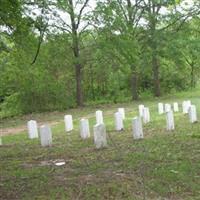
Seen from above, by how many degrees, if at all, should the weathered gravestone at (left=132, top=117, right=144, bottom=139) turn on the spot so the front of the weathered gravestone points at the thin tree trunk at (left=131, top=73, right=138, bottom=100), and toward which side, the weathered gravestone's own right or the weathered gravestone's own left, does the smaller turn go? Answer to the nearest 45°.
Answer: approximately 180°

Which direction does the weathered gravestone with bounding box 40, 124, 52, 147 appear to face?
toward the camera

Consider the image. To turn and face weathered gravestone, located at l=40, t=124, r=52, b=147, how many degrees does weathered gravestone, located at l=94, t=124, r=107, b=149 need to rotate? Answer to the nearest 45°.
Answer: approximately 135° to its right

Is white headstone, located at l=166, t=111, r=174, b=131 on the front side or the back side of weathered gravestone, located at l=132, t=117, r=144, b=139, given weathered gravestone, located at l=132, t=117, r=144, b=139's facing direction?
on the back side

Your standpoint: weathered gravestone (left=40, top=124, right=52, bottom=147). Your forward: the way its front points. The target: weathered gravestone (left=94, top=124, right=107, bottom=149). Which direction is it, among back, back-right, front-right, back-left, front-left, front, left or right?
front-left

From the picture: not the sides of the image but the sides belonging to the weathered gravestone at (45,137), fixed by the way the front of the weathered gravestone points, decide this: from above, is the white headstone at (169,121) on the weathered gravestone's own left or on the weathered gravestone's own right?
on the weathered gravestone's own left

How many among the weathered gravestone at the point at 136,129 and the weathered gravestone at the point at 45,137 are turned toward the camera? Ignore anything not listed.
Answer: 2

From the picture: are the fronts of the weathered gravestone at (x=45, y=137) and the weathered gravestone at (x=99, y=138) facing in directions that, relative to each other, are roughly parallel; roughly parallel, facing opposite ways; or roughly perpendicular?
roughly parallel

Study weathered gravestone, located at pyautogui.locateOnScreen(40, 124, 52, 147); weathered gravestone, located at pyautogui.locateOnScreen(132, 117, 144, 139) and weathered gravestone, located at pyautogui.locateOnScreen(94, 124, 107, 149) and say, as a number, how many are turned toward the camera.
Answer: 3

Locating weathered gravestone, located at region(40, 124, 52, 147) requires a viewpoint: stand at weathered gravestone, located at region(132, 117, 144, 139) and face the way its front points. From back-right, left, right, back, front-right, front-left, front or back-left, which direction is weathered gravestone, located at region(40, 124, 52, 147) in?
right

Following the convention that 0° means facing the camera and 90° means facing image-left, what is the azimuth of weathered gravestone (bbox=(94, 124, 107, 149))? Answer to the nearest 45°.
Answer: approximately 0°

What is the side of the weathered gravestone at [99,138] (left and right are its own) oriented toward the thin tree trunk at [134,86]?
back

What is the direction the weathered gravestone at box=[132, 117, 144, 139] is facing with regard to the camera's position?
facing the viewer
